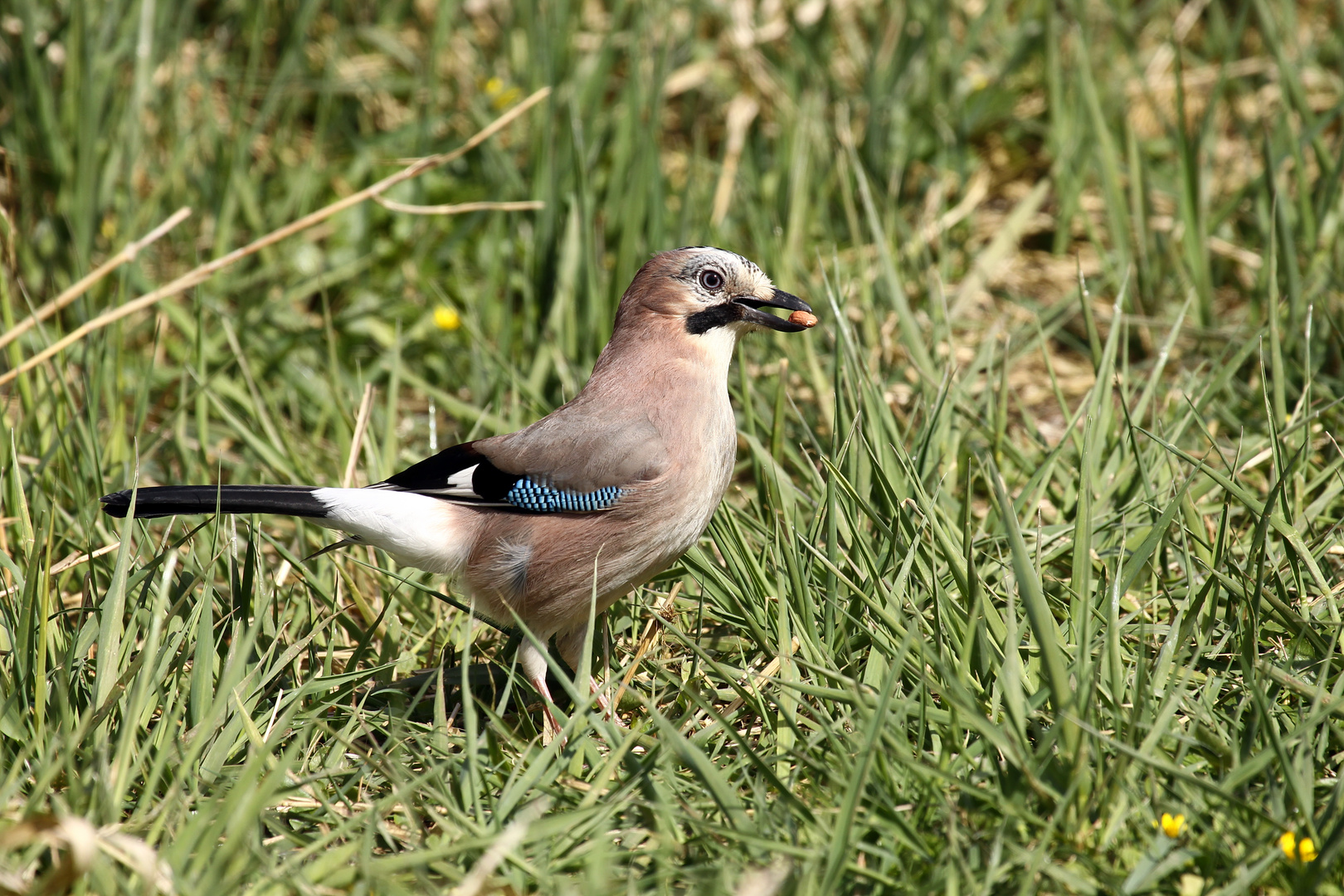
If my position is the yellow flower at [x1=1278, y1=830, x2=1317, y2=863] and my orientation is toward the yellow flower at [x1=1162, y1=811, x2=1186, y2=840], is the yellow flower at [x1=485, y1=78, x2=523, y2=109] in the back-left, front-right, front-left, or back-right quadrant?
front-right

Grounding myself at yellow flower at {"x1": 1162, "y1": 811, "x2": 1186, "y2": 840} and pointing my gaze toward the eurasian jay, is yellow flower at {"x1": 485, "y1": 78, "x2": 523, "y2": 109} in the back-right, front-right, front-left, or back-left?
front-right

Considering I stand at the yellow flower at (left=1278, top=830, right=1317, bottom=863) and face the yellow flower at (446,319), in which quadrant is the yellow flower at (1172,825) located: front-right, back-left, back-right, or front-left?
front-left

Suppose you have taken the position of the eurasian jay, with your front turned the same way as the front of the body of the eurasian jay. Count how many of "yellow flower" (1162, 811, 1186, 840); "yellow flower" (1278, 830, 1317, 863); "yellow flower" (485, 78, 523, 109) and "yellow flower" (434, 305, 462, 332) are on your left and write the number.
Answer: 2

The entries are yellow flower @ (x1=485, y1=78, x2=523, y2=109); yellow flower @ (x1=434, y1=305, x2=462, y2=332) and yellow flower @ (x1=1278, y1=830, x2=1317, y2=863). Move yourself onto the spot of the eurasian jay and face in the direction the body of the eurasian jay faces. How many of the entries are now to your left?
2

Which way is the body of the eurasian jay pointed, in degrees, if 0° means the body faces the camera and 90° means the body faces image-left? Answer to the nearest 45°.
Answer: approximately 270°

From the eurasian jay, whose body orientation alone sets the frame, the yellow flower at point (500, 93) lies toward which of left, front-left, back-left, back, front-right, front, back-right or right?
left

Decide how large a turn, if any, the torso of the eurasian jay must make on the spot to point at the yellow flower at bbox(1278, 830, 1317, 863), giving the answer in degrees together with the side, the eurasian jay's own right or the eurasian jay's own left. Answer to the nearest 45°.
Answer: approximately 45° to the eurasian jay's own right

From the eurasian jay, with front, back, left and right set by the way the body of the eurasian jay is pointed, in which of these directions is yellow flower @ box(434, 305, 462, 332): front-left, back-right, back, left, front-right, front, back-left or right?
left
